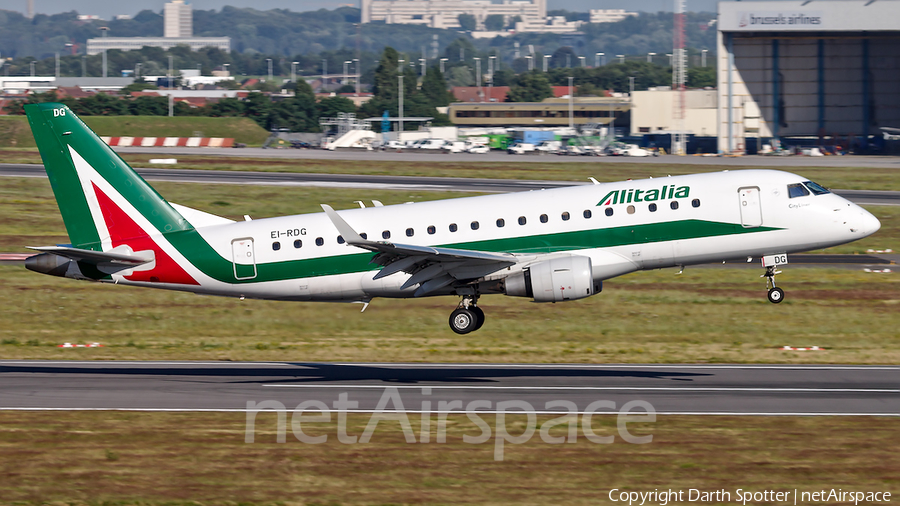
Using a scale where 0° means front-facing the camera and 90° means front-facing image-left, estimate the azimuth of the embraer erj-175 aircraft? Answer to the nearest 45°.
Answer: approximately 270°
